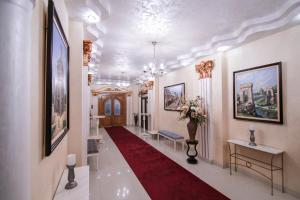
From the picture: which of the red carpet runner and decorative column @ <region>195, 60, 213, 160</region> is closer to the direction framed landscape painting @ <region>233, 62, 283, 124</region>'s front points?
the red carpet runner

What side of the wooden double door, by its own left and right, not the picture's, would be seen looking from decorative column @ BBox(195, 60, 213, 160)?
front

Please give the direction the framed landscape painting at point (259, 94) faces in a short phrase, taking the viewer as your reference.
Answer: facing the viewer and to the left of the viewer

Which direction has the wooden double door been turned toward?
toward the camera

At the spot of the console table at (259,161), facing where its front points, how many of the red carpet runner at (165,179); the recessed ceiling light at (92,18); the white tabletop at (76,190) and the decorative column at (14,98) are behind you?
0

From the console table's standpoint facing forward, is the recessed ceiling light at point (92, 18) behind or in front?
in front

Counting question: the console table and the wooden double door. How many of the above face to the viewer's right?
0

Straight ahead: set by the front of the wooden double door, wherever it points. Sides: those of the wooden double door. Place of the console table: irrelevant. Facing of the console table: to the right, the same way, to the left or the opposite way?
to the right

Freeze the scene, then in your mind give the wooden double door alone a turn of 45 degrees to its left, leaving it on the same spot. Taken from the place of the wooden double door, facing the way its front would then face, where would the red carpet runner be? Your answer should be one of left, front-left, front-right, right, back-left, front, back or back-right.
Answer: front-right

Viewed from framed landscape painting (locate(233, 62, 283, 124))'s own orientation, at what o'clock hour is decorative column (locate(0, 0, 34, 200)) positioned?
The decorative column is roughly at 11 o'clock from the framed landscape painting.

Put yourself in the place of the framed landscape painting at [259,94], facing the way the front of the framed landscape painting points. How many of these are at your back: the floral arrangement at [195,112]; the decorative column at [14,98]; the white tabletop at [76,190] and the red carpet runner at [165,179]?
0

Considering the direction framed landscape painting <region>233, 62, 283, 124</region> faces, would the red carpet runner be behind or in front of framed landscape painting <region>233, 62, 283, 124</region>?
in front

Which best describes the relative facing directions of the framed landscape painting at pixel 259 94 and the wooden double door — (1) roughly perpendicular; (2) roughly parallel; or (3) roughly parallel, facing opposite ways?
roughly perpendicular

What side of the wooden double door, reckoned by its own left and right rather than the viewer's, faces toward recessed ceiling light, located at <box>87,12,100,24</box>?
front

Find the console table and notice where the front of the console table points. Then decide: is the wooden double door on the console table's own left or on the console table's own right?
on the console table's own right

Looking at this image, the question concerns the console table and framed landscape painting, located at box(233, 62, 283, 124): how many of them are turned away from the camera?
0

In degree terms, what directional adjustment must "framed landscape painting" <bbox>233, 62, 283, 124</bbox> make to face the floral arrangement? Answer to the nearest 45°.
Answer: approximately 45° to its right

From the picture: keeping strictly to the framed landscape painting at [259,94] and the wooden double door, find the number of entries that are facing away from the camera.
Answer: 0
